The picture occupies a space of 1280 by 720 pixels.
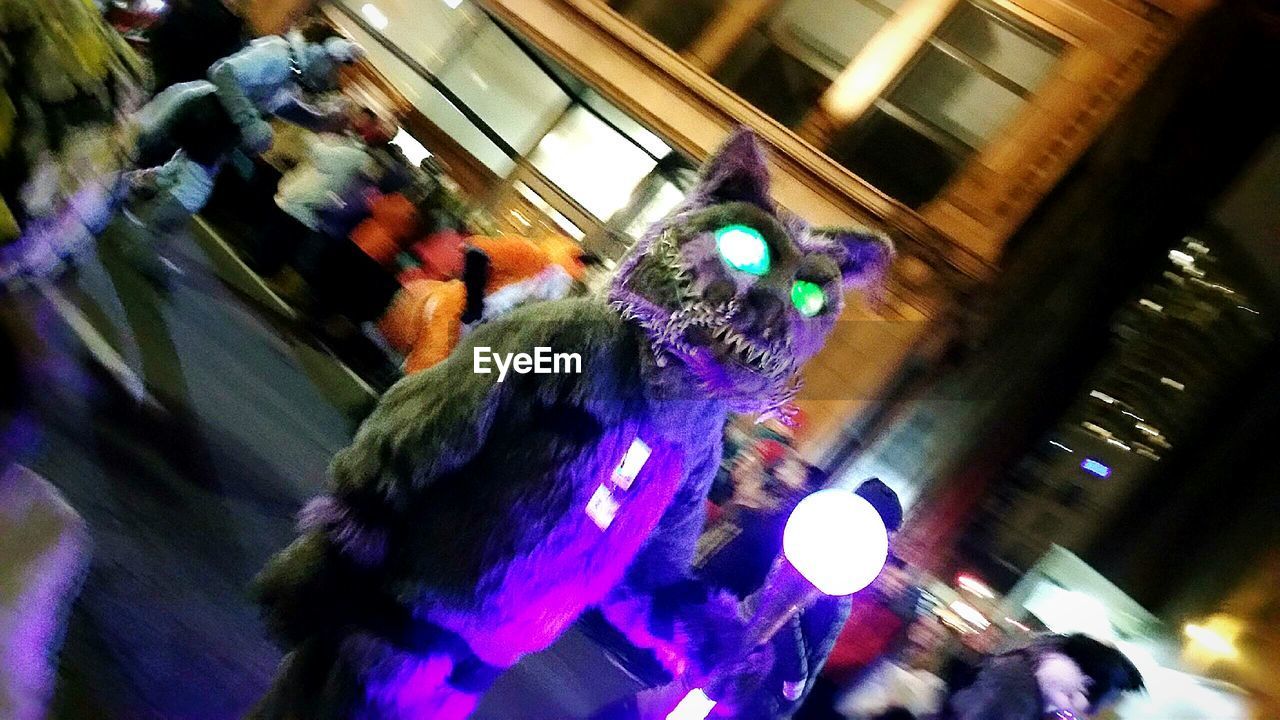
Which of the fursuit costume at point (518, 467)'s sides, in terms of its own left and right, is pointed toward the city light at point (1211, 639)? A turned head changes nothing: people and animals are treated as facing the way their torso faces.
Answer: left

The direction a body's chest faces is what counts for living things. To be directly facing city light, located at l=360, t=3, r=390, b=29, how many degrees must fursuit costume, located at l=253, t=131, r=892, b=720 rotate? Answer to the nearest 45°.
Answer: approximately 180°

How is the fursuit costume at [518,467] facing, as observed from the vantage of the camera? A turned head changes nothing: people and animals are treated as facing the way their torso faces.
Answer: facing the viewer and to the right of the viewer

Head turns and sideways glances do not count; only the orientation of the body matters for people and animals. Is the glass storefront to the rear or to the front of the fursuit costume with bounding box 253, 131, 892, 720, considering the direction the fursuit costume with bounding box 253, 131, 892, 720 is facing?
to the rear

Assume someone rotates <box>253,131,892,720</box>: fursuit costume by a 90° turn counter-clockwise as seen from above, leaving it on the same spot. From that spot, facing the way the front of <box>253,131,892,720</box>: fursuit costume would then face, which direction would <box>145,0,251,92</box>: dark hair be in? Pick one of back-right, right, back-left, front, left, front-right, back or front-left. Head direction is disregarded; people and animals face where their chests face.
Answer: left

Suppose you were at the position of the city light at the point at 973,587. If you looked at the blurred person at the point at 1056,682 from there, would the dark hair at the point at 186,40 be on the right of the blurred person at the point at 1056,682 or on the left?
right

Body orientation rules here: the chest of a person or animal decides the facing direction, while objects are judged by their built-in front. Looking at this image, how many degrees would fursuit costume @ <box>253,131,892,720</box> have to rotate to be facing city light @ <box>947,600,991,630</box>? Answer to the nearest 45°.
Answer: approximately 90° to its left

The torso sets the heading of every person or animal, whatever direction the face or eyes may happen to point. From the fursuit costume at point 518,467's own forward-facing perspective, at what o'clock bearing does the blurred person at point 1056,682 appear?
The blurred person is roughly at 9 o'clock from the fursuit costume.

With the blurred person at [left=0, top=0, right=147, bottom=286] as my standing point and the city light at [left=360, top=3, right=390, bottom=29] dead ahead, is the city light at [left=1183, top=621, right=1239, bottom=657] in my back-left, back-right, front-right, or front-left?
front-right

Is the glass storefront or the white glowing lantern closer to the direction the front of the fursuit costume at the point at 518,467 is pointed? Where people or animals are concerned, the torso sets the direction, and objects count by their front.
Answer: the white glowing lantern

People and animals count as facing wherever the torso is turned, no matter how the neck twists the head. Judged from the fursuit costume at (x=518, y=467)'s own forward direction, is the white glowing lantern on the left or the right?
on its left

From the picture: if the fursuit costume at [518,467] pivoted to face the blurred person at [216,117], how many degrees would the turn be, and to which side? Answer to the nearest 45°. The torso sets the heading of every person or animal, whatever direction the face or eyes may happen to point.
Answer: approximately 180°

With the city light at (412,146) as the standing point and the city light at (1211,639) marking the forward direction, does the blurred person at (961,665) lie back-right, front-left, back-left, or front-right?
front-right
